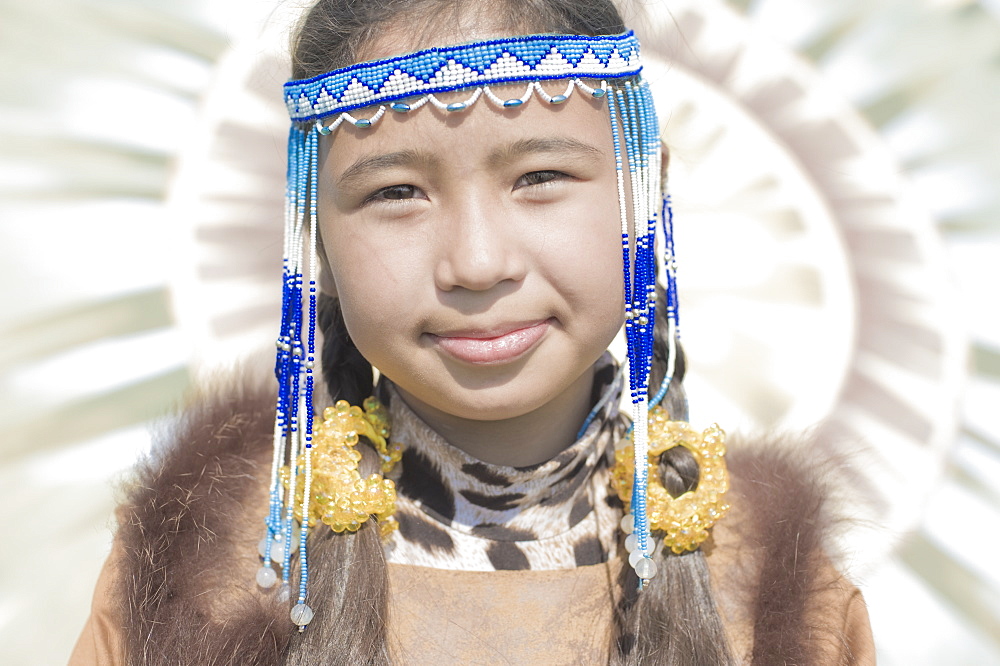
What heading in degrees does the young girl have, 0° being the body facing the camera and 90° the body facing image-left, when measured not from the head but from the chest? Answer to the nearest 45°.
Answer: approximately 0°
